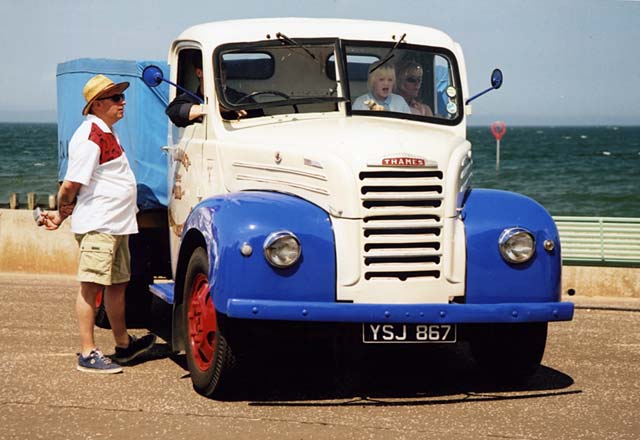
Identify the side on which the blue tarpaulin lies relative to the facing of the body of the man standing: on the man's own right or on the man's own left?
on the man's own left

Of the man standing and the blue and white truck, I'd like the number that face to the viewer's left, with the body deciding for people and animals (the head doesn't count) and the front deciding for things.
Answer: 0

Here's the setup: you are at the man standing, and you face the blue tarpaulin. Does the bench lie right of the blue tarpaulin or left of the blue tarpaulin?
right

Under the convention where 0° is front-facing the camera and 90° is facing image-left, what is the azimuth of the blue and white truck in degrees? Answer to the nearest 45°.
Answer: approximately 315°

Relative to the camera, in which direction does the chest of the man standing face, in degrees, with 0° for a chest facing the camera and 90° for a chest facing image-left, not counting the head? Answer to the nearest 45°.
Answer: approximately 270°

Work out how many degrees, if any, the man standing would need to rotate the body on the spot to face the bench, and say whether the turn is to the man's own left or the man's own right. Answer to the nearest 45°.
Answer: approximately 45° to the man's own left

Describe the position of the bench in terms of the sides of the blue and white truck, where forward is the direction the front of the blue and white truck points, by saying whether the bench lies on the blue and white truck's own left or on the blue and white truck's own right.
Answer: on the blue and white truck's own left

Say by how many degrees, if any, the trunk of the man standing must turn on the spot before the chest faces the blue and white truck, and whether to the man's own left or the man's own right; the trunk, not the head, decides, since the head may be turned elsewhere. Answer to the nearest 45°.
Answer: approximately 45° to the man's own left
